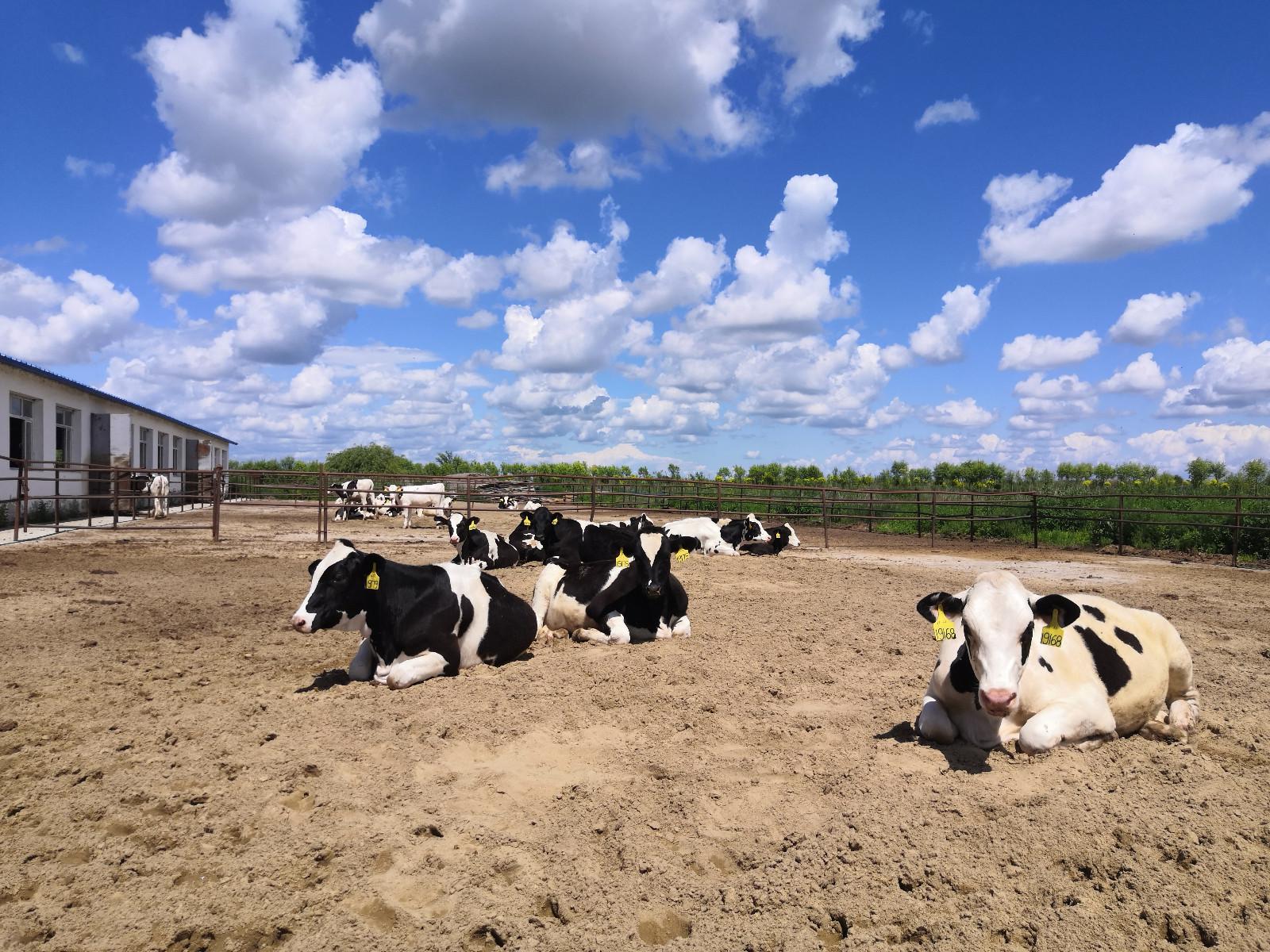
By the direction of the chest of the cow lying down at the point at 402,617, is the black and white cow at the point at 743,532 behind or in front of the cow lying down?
behind

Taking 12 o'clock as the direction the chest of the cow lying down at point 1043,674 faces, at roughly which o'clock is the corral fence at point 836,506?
The corral fence is roughly at 4 o'clock from the cow lying down.

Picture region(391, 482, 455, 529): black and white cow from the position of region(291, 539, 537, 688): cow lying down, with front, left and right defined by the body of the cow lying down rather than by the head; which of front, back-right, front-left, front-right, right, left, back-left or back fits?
back-right

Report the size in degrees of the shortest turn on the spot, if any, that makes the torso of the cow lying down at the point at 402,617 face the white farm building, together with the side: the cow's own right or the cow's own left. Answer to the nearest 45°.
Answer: approximately 90° to the cow's own right
